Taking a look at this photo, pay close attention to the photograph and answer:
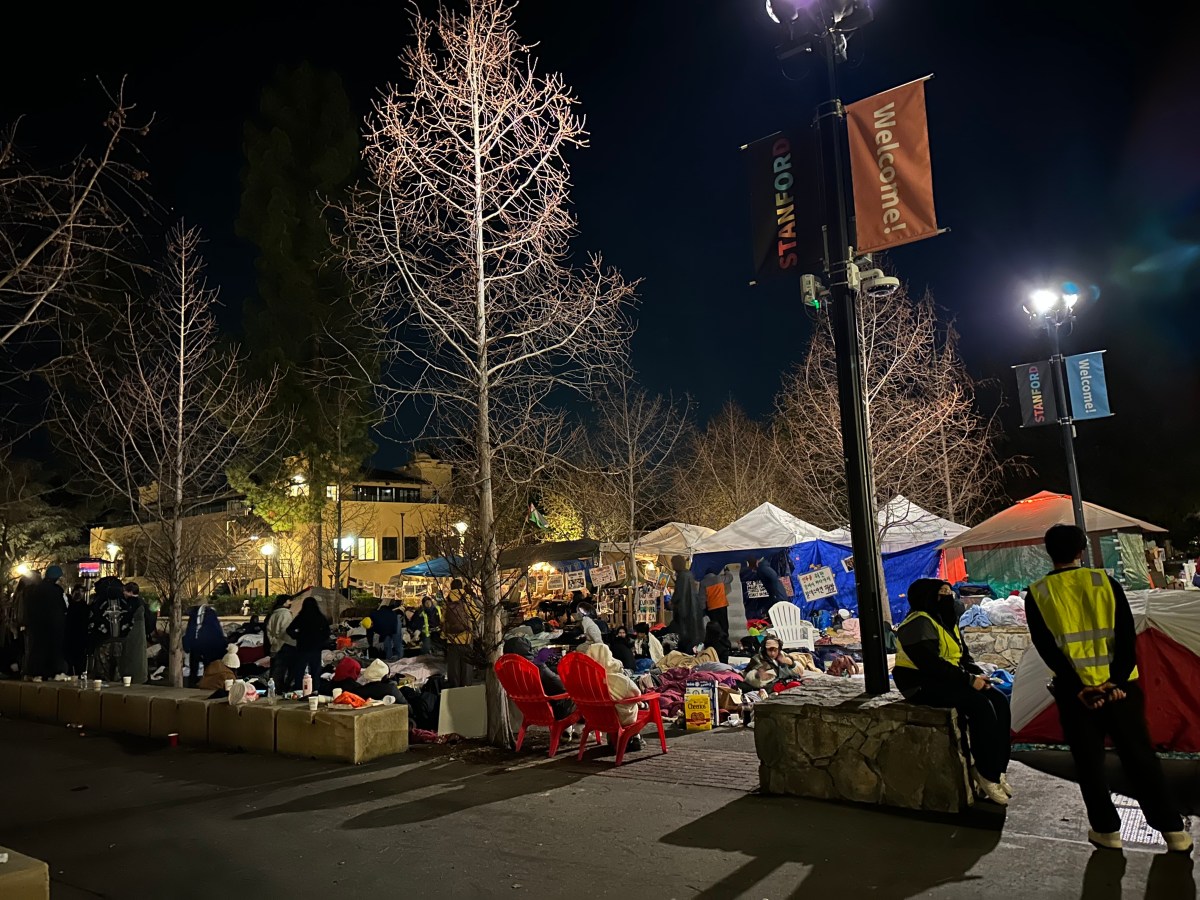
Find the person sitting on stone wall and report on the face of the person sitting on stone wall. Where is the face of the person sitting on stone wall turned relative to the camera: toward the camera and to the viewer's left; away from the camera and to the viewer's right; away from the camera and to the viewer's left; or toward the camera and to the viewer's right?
toward the camera and to the viewer's right

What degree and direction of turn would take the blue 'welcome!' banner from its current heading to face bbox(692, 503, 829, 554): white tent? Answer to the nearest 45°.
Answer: approximately 135° to its right

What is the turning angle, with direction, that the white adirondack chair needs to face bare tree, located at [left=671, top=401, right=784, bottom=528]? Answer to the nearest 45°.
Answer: approximately 135° to its left

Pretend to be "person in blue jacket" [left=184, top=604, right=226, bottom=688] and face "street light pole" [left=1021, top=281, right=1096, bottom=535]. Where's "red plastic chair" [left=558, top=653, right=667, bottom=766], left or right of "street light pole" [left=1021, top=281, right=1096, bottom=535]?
right

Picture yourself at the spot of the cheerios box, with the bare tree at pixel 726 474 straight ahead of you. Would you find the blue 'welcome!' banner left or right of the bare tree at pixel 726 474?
right

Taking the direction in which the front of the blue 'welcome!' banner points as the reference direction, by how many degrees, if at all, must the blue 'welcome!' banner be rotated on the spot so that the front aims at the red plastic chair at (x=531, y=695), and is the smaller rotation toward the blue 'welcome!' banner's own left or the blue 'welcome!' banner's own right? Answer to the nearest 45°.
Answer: approximately 45° to the blue 'welcome!' banner's own right

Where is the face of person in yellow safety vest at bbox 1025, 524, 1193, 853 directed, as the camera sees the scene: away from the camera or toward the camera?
away from the camera

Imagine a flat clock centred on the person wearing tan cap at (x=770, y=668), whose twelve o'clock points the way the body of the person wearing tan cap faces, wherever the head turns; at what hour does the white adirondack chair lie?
The white adirondack chair is roughly at 6 o'clock from the person wearing tan cap.
